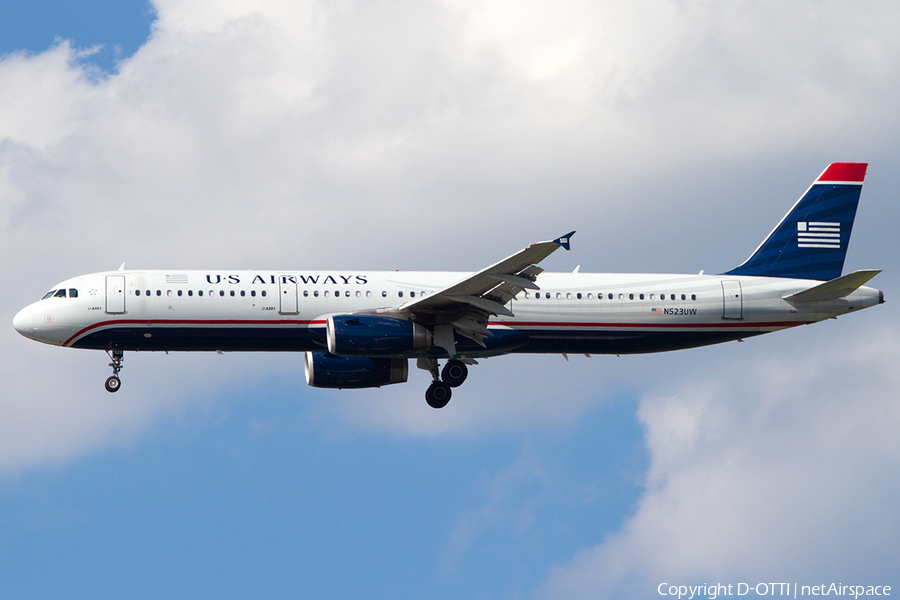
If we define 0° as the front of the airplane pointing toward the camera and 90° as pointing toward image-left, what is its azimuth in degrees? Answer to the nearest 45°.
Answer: approximately 90°
